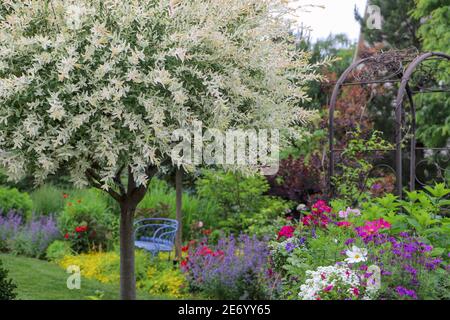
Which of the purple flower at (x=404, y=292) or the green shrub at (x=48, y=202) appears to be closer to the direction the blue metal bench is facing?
the purple flower

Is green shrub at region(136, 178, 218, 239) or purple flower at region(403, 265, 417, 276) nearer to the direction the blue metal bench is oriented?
the purple flower

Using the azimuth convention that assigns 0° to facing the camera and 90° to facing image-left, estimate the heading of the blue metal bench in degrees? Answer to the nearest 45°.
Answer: approximately 45°

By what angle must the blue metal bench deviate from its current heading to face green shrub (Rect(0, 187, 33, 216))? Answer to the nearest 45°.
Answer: approximately 90° to its right

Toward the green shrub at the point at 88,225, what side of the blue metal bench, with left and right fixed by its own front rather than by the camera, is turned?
right
